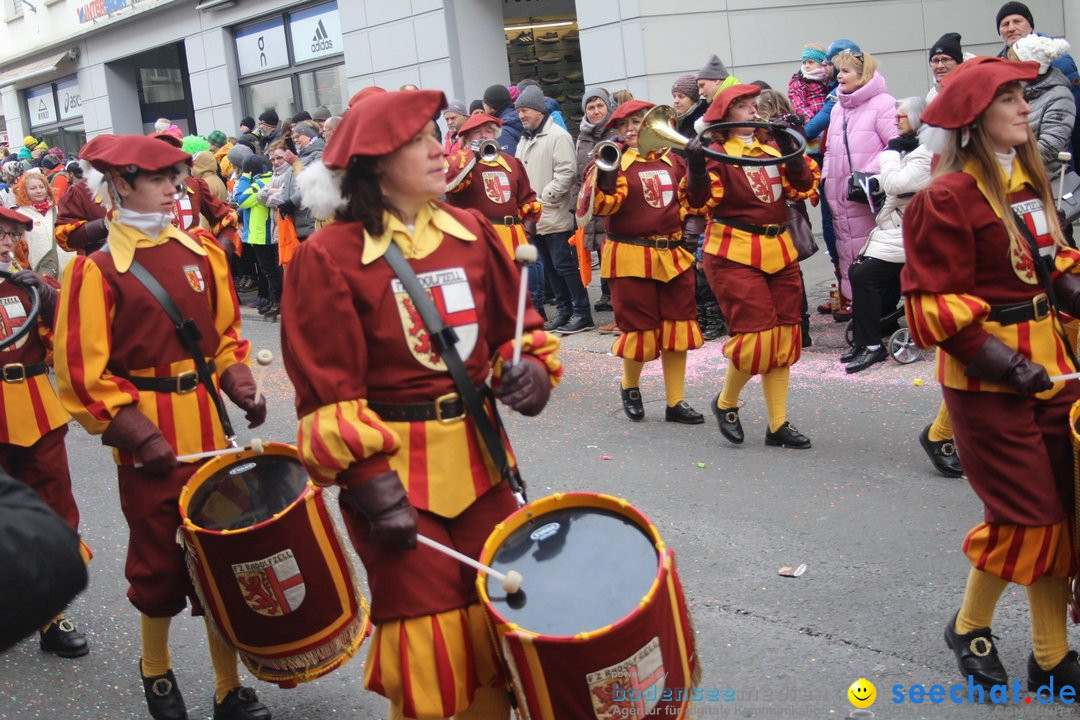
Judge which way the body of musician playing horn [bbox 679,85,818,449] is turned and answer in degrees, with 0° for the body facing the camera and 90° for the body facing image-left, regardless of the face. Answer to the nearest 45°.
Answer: approximately 315°

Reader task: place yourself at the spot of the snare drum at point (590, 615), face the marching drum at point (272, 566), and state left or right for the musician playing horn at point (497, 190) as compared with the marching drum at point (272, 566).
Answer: right

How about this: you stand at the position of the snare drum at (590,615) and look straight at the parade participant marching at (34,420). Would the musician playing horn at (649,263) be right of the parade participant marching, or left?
right

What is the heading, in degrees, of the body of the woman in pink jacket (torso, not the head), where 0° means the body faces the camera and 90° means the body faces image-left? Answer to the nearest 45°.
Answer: approximately 45°

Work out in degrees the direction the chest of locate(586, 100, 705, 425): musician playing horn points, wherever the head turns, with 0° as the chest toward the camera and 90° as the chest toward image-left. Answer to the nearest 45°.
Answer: approximately 315°

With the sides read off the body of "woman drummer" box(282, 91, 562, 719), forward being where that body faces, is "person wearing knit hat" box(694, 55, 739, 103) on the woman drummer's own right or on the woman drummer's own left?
on the woman drummer's own left

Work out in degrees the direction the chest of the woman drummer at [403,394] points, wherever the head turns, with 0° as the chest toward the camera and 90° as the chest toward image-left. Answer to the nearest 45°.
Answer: approximately 315°
